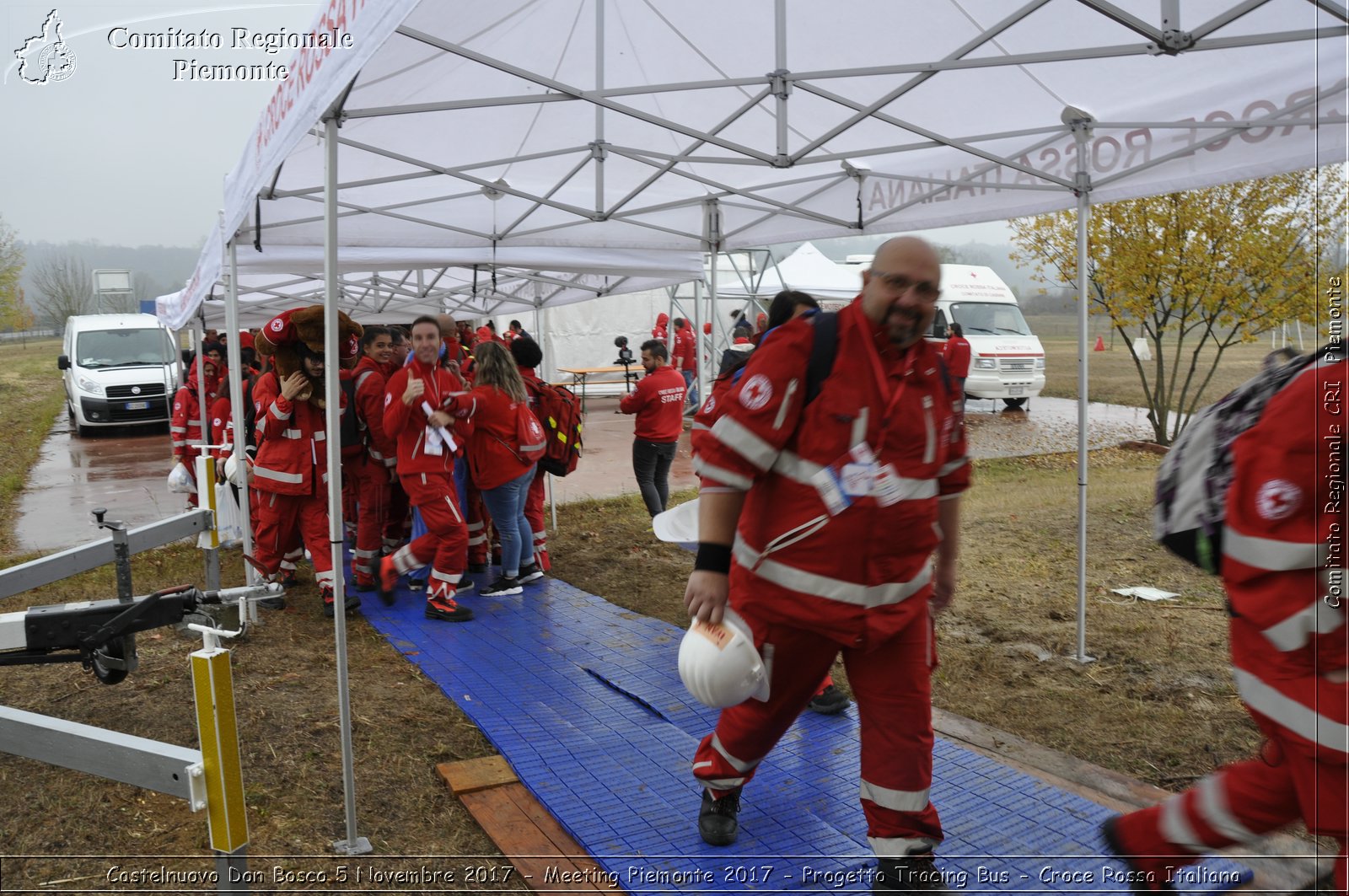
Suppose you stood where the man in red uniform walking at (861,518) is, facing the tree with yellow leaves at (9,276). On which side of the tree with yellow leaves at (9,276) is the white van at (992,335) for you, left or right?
right

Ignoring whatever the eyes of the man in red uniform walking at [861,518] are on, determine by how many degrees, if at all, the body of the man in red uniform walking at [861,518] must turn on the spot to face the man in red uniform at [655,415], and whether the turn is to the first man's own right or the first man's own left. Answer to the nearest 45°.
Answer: approximately 135° to the first man's own left

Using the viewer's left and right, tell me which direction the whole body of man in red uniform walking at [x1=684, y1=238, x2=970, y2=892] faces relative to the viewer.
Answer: facing the viewer and to the right of the viewer

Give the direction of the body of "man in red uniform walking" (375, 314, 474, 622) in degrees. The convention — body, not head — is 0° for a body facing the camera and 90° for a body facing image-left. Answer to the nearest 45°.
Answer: approximately 315°

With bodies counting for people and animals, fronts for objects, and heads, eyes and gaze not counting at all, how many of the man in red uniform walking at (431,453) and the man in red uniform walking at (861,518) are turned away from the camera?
0

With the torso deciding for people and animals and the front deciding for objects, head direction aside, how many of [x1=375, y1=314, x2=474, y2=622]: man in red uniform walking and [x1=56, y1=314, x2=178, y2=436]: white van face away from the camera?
0

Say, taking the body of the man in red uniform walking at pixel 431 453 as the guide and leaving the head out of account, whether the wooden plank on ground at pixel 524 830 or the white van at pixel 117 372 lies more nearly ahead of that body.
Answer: the wooden plank on ground

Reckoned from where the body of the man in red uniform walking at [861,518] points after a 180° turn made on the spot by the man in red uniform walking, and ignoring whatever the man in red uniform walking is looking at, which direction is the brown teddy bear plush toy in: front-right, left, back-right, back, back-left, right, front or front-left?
front
